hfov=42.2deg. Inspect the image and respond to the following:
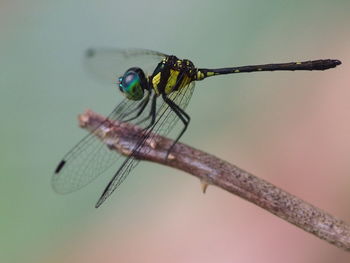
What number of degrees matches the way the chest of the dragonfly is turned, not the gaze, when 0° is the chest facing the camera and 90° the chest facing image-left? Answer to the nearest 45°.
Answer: approximately 90°
